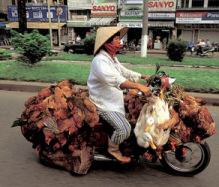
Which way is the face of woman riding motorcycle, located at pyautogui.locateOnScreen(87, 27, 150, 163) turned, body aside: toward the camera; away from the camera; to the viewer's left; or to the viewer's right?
to the viewer's right

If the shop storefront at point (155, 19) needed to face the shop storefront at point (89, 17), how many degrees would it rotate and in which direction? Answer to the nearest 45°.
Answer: approximately 90° to its right

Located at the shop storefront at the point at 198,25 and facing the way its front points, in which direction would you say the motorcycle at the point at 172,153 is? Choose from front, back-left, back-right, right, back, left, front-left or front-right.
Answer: front

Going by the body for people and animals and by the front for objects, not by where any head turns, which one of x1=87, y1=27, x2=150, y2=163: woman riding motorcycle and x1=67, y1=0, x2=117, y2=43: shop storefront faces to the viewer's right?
the woman riding motorcycle

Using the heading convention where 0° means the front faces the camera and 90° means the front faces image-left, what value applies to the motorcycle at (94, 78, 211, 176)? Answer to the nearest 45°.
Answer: approximately 270°

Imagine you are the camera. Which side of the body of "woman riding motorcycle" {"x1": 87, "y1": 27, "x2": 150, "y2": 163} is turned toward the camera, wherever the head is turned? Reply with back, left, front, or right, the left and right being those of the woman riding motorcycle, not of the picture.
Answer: right

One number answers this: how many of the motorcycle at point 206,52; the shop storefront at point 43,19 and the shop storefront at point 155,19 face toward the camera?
2

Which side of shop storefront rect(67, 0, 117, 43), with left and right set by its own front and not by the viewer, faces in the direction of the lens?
front

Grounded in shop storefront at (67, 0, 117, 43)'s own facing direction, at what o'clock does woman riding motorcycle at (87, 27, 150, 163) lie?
The woman riding motorcycle is roughly at 12 o'clock from the shop storefront.

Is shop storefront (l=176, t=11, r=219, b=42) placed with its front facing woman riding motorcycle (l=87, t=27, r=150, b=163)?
yes

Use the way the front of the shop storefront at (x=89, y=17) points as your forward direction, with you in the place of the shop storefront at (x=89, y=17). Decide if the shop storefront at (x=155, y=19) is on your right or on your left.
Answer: on your left

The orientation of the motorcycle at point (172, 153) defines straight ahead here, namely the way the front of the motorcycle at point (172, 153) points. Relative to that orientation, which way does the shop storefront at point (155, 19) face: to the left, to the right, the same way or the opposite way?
to the right

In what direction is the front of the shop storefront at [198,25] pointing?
toward the camera

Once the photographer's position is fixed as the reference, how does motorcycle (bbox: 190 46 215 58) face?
facing to the left of the viewer

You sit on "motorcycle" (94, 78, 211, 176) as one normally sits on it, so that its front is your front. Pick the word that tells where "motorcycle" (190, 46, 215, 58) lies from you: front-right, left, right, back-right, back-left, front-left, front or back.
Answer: left

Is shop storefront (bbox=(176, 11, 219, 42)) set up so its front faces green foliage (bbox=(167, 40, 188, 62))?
yes

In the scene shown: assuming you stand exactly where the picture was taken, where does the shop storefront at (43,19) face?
facing the viewer
